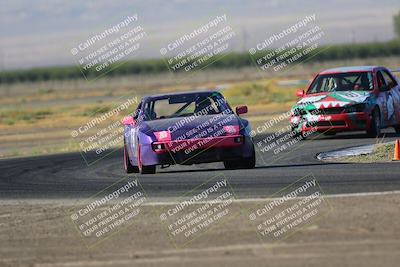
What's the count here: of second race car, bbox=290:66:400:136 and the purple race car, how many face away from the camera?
0

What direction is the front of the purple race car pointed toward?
toward the camera

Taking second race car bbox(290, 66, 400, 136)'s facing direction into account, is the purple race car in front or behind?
in front

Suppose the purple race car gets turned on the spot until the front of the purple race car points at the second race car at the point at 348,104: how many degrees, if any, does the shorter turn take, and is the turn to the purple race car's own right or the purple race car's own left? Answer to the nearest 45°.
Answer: approximately 135° to the purple race car's own left

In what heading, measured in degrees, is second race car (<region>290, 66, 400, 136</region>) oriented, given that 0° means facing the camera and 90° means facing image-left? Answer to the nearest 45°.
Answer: approximately 45°
